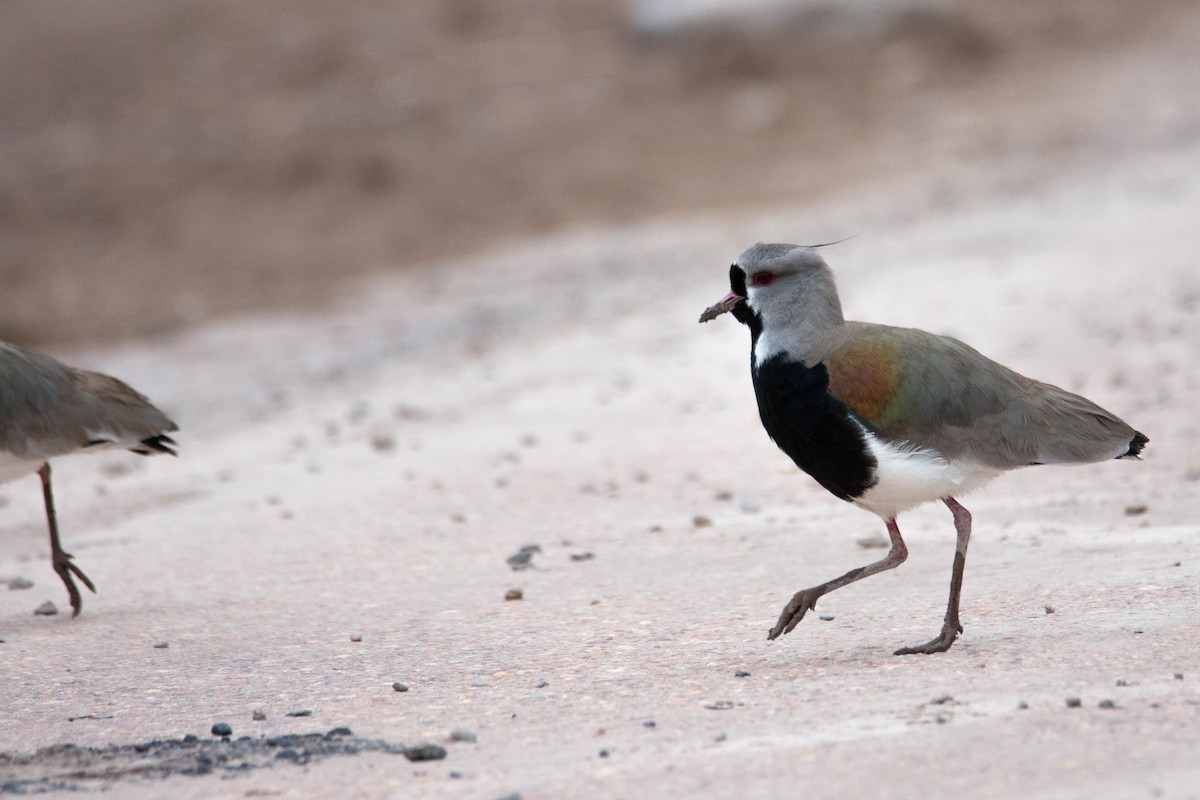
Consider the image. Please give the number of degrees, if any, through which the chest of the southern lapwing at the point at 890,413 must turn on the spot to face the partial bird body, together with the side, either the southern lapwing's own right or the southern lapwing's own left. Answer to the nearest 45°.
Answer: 0° — it already faces it

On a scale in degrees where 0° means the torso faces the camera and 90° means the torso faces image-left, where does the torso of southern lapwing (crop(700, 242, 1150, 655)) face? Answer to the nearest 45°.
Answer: approximately 90°

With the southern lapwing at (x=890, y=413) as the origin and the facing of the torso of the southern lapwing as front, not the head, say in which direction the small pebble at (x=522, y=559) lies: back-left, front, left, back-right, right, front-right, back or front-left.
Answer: front-right

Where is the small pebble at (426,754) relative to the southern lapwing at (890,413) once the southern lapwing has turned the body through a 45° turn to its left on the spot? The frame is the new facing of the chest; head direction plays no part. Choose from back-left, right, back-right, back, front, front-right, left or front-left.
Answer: front
